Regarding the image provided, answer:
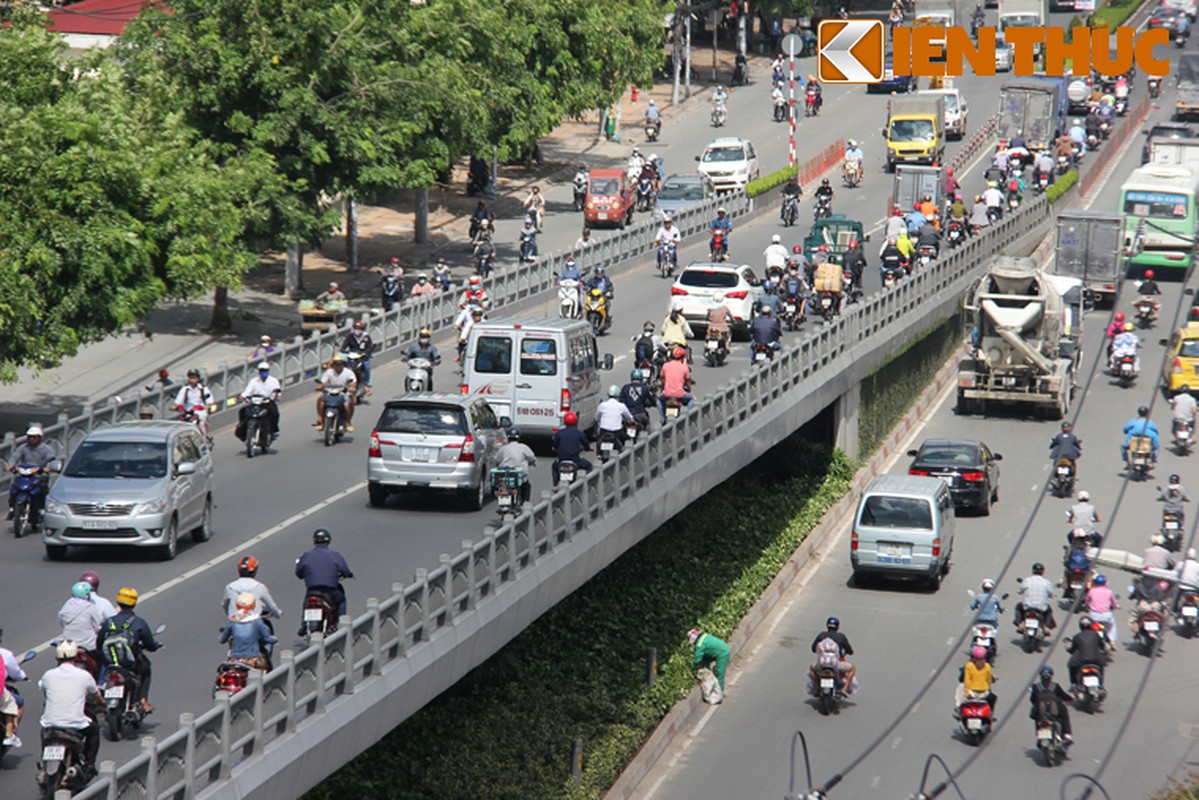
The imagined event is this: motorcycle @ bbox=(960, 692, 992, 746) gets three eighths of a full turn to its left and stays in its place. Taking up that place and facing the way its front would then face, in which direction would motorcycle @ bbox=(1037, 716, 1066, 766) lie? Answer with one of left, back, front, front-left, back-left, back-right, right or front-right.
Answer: left

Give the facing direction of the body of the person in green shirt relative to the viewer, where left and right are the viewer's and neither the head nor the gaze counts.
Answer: facing to the left of the viewer

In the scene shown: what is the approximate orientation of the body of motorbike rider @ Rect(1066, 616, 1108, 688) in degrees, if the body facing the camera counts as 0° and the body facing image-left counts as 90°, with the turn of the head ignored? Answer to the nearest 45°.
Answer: approximately 180°

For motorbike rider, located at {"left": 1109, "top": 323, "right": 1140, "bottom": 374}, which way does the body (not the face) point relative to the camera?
away from the camera

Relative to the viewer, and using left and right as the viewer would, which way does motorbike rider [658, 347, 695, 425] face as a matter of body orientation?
facing away from the viewer

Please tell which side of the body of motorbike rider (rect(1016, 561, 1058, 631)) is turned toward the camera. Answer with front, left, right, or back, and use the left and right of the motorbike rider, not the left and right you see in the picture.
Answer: back

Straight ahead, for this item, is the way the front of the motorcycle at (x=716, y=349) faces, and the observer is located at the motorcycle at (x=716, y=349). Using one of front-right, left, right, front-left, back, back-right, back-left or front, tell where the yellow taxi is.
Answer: front-right

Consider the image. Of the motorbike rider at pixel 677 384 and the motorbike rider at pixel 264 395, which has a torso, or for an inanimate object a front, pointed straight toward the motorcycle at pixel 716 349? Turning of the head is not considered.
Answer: the motorbike rider at pixel 677 384

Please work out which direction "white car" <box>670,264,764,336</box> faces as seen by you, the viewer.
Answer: facing away from the viewer

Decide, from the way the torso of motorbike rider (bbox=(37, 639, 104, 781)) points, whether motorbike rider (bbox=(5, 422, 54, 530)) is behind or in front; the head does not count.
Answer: in front

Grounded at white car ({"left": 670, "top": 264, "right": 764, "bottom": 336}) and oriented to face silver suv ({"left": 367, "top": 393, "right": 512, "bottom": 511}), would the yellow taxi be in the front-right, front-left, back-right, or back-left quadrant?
back-left

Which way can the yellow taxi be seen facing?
away from the camera

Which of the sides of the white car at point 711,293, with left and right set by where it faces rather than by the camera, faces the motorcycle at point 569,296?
left

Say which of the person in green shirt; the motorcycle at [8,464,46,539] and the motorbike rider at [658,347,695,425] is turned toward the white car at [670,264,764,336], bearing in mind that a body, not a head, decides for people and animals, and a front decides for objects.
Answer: the motorbike rider

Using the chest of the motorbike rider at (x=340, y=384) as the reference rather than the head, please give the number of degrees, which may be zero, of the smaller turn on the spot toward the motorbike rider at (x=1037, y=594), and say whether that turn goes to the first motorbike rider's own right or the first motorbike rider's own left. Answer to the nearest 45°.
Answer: approximately 90° to the first motorbike rider's own left
